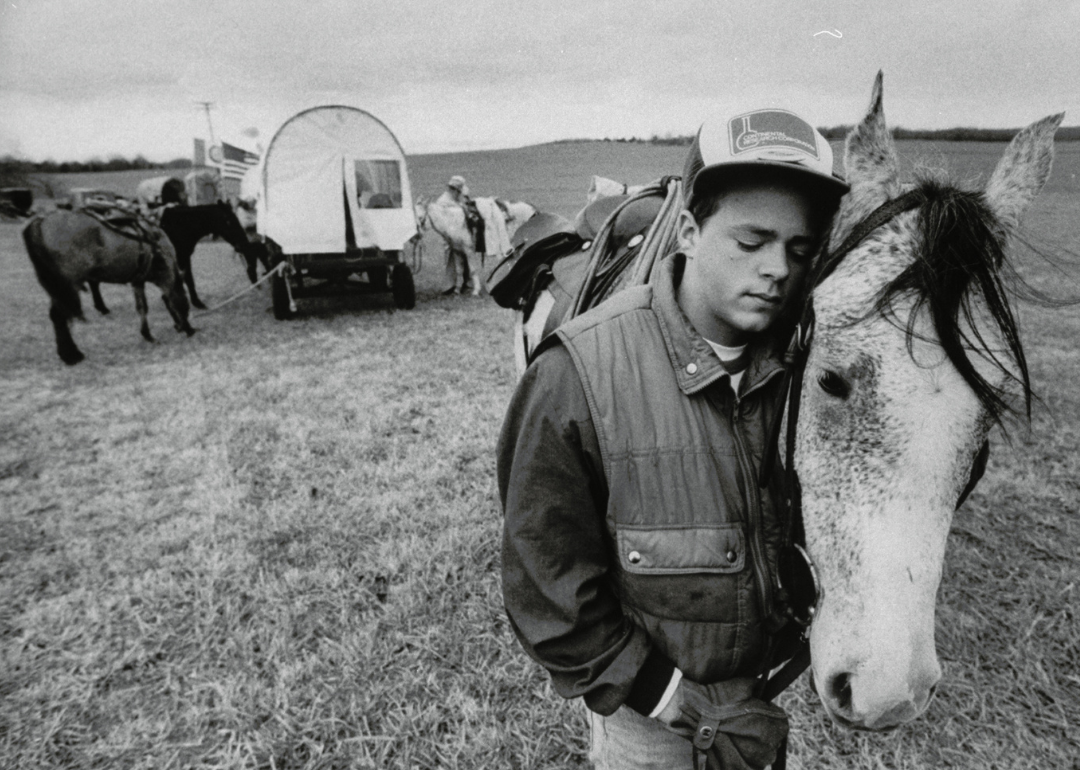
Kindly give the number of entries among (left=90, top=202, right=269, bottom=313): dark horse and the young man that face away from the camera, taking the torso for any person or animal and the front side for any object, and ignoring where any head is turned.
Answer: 0

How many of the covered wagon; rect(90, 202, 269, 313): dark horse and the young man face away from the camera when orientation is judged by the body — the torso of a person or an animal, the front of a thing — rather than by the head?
1

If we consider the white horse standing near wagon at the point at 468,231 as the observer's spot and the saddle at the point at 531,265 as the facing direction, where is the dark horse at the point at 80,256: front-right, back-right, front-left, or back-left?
front-right

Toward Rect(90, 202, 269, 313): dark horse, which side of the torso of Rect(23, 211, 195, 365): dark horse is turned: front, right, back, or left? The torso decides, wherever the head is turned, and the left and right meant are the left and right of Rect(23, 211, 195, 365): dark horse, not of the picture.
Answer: front

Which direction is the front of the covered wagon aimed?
away from the camera

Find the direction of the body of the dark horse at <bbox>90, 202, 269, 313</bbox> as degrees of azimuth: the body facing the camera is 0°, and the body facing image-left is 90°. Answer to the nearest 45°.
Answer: approximately 270°

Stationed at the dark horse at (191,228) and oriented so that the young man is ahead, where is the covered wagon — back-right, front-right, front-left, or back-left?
front-left

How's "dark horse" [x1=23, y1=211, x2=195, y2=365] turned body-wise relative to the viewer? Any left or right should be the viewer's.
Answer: facing away from the viewer and to the right of the viewer

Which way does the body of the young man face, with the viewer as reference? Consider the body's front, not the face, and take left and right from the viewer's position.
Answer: facing the viewer and to the right of the viewer
